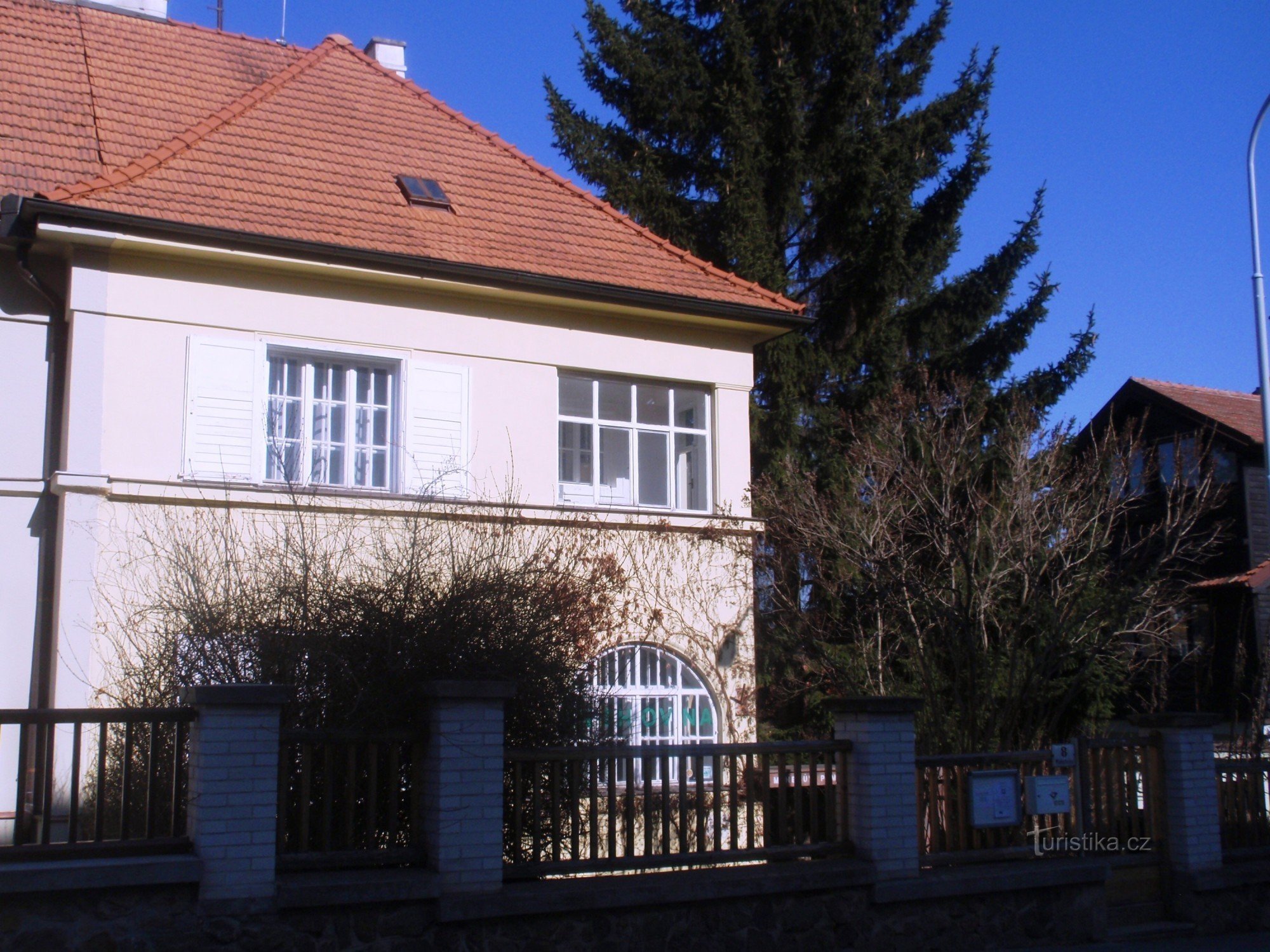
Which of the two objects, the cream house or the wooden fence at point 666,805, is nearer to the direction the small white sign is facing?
the wooden fence

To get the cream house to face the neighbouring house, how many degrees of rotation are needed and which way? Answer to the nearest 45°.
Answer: approximately 135° to its left

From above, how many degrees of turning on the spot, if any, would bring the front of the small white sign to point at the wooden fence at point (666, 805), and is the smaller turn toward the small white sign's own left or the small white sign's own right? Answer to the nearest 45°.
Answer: approximately 45° to the small white sign's own right

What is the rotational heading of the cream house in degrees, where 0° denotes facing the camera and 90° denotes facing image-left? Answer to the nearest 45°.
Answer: approximately 0°

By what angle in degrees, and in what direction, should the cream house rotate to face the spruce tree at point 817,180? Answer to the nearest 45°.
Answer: approximately 135° to its left

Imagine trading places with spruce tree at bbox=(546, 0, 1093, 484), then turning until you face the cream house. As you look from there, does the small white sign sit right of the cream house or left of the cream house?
left

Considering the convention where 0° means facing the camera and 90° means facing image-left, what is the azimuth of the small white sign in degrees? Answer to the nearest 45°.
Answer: approximately 0°

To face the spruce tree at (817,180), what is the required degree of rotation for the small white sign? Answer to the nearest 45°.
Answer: approximately 180°

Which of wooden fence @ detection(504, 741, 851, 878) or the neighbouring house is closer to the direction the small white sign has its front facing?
the wooden fence

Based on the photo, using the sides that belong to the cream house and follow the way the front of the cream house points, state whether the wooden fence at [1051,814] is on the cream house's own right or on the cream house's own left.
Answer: on the cream house's own left

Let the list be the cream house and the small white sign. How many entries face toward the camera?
2

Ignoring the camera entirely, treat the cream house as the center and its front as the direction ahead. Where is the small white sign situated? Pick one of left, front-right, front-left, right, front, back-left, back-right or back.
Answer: front-left

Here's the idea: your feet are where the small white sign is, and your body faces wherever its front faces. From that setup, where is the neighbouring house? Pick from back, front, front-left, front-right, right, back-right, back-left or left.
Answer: back
